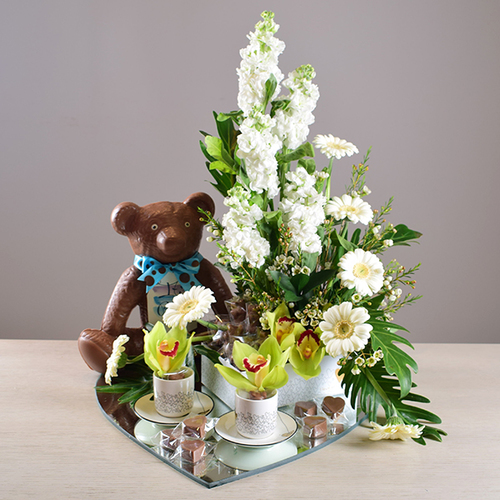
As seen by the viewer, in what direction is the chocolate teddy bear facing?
toward the camera

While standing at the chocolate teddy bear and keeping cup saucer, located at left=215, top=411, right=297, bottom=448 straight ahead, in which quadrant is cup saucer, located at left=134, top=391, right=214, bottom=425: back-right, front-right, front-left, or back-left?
front-right
